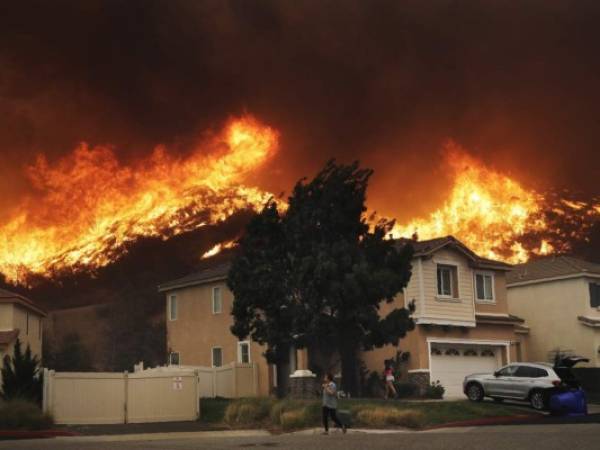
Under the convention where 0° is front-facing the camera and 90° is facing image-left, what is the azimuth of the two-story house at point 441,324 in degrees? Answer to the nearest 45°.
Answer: approximately 315°

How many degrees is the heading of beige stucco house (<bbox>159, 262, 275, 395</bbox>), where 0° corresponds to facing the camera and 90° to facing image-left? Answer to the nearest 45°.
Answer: approximately 315°

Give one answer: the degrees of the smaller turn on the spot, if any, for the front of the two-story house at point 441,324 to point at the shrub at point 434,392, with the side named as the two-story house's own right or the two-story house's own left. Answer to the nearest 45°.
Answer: approximately 45° to the two-story house's own right

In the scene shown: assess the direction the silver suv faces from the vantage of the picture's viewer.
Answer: facing away from the viewer and to the left of the viewer

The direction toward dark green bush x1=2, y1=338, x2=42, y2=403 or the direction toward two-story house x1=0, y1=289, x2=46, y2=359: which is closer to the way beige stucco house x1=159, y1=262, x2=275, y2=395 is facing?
the dark green bush

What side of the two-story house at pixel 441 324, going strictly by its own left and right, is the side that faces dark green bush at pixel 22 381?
right

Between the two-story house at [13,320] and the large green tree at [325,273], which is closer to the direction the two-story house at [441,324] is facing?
the large green tree
